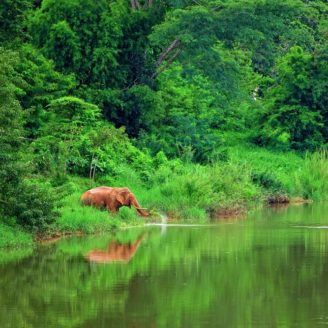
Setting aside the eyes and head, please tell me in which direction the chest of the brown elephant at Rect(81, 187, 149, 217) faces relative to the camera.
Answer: to the viewer's right
